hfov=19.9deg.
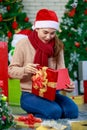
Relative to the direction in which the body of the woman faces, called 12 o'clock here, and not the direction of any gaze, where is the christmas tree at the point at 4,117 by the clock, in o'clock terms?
The christmas tree is roughly at 2 o'clock from the woman.

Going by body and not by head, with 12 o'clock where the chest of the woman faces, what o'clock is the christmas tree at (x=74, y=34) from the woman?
The christmas tree is roughly at 8 o'clock from the woman.

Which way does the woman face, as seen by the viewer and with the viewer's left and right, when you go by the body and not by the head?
facing the viewer and to the right of the viewer
